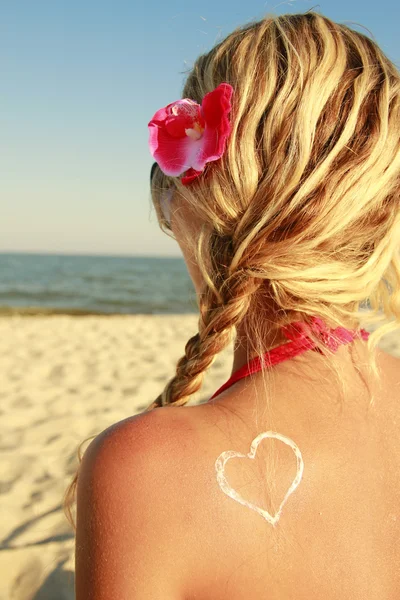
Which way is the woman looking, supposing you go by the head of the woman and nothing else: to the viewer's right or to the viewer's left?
to the viewer's left

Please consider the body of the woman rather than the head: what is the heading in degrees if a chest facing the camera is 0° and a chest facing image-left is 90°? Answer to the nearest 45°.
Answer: approximately 180°
